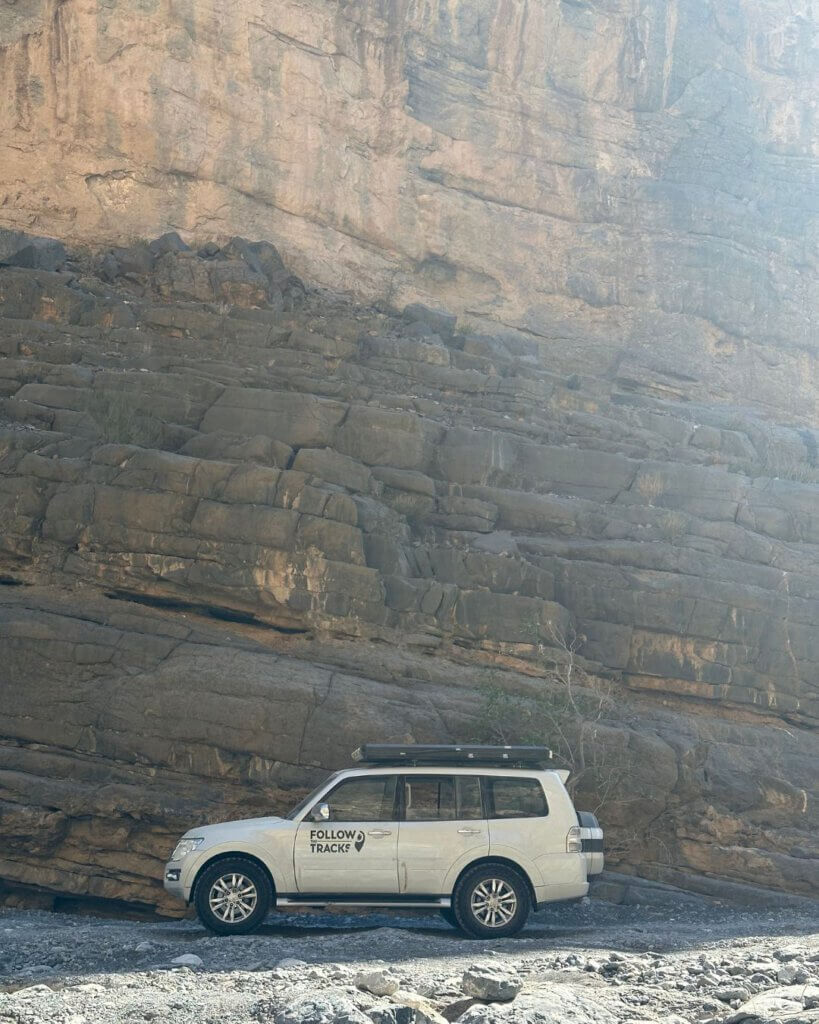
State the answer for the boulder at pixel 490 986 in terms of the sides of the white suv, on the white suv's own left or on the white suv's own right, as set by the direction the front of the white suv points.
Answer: on the white suv's own left

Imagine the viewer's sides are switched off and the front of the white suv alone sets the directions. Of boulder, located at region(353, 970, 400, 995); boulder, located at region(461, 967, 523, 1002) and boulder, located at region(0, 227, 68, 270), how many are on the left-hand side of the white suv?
2

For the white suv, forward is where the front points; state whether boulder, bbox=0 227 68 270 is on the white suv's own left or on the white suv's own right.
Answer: on the white suv's own right

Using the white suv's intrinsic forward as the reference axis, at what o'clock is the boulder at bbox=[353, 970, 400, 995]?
The boulder is roughly at 9 o'clock from the white suv.

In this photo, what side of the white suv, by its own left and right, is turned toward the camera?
left
